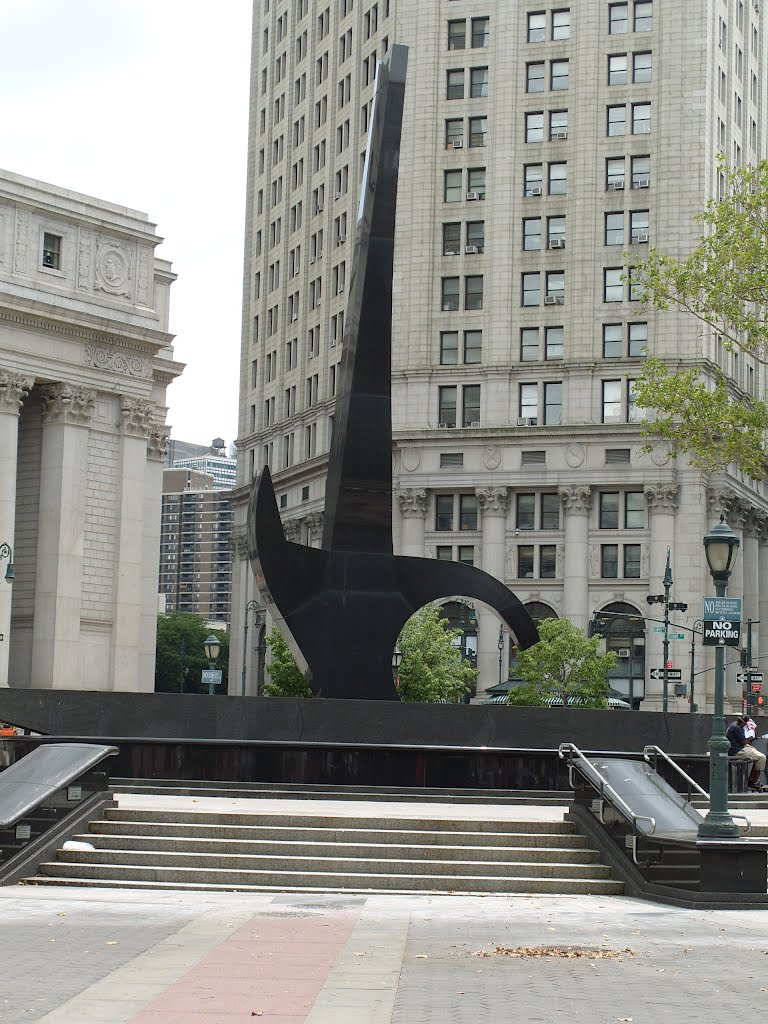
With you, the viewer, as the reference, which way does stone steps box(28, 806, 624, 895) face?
facing the viewer

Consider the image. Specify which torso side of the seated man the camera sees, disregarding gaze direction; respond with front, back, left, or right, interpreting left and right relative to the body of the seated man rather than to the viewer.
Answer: right

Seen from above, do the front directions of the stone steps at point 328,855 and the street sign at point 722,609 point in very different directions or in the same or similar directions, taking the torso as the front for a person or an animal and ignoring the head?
same or similar directions

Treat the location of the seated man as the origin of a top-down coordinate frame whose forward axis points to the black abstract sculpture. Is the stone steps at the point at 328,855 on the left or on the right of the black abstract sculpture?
left

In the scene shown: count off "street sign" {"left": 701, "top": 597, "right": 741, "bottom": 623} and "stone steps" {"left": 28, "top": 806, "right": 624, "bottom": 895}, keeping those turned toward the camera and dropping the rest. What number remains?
2

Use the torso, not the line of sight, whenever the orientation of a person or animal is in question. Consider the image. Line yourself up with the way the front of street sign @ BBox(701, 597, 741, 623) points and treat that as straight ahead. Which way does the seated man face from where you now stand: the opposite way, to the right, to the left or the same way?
to the left

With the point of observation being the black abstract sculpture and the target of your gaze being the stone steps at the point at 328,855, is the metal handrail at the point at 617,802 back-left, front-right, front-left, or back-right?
front-left

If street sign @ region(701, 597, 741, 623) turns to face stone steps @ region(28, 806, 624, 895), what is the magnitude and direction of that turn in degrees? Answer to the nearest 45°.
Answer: approximately 90° to its right

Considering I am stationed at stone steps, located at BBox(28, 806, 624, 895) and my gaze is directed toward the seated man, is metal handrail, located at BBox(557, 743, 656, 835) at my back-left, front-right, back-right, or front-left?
front-right

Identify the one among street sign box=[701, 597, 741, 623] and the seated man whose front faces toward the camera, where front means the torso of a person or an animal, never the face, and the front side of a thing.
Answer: the street sign

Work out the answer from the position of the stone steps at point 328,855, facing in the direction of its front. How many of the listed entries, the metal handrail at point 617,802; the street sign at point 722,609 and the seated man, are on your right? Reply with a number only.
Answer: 0

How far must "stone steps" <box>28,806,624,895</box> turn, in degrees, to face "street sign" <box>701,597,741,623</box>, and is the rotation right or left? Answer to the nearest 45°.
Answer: approximately 90° to its left

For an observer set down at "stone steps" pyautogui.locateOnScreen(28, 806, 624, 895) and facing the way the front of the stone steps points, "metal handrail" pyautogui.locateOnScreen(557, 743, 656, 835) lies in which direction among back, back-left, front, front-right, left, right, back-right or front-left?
left

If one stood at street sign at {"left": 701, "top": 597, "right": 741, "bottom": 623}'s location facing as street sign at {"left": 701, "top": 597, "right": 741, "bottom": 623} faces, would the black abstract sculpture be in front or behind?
behind
